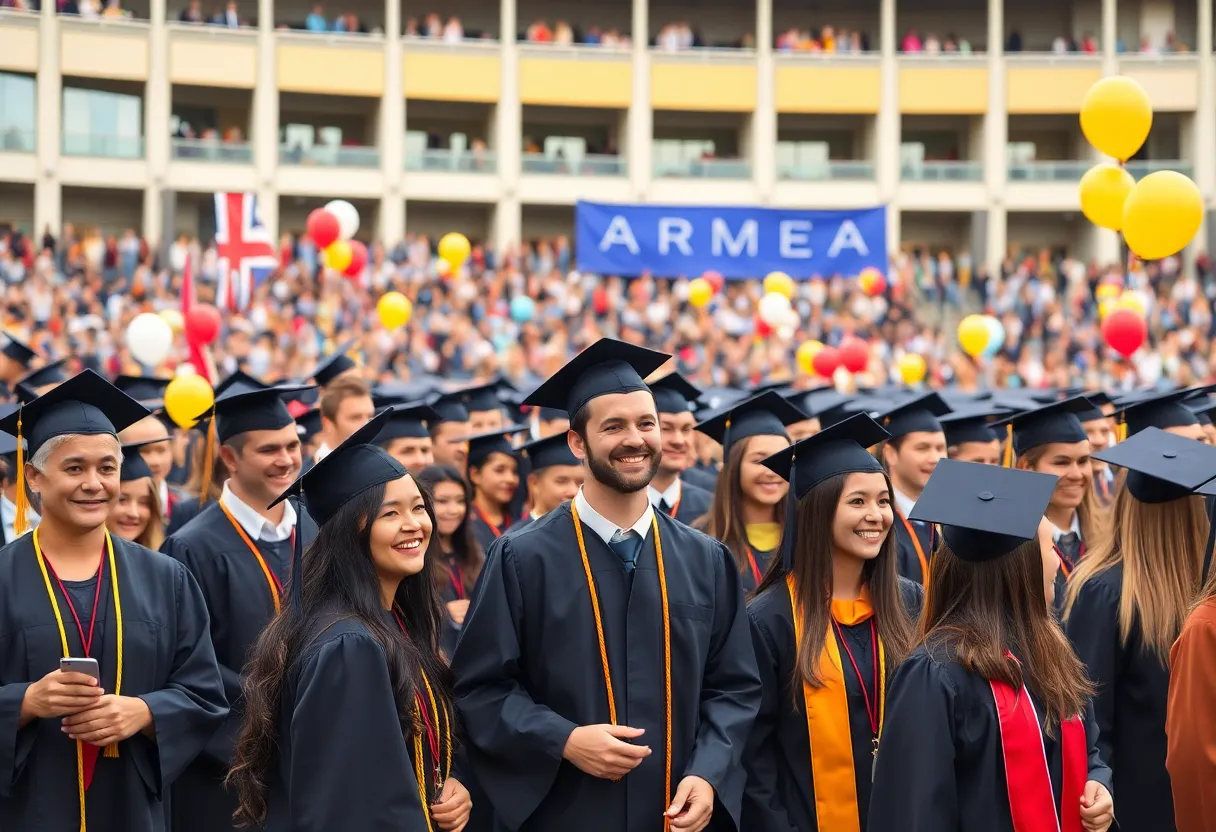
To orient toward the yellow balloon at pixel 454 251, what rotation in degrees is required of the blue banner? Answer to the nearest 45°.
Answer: approximately 45° to its right

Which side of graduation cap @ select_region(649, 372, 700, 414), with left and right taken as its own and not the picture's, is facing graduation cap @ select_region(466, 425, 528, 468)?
right

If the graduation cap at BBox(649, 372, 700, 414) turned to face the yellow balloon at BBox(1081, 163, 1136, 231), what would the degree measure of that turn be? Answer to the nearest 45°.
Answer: approximately 90° to its left

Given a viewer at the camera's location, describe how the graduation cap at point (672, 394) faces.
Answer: facing the viewer

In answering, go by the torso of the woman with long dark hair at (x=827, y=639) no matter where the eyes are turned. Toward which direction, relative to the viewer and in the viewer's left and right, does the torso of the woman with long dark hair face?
facing the viewer and to the right of the viewer

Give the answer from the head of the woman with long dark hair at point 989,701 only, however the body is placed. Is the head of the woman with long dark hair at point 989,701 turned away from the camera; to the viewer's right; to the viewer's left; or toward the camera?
away from the camera

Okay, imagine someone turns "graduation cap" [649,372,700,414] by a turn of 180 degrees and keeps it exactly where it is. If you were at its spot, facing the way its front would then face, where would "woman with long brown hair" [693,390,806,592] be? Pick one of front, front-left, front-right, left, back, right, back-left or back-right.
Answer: back

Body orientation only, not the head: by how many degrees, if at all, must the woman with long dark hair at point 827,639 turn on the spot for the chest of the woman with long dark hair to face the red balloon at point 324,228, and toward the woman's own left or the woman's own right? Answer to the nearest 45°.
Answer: approximately 180°

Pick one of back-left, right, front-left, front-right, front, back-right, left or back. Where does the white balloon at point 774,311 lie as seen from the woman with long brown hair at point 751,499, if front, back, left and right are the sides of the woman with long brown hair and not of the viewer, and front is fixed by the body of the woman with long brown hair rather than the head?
back-left

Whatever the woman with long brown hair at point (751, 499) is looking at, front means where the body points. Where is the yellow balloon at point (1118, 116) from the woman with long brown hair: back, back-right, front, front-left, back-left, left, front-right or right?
left

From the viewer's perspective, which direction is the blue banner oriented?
toward the camera
